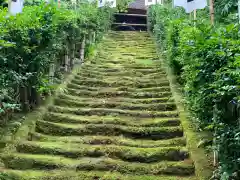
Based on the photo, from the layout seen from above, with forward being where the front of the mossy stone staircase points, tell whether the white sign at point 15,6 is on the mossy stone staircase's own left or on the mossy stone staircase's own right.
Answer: on the mossy stone staircase's own right

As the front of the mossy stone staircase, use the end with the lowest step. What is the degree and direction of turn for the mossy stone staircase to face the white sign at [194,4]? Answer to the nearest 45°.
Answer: approximately 135° to its left

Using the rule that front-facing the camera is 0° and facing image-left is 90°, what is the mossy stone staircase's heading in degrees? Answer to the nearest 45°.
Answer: approximately 0°
